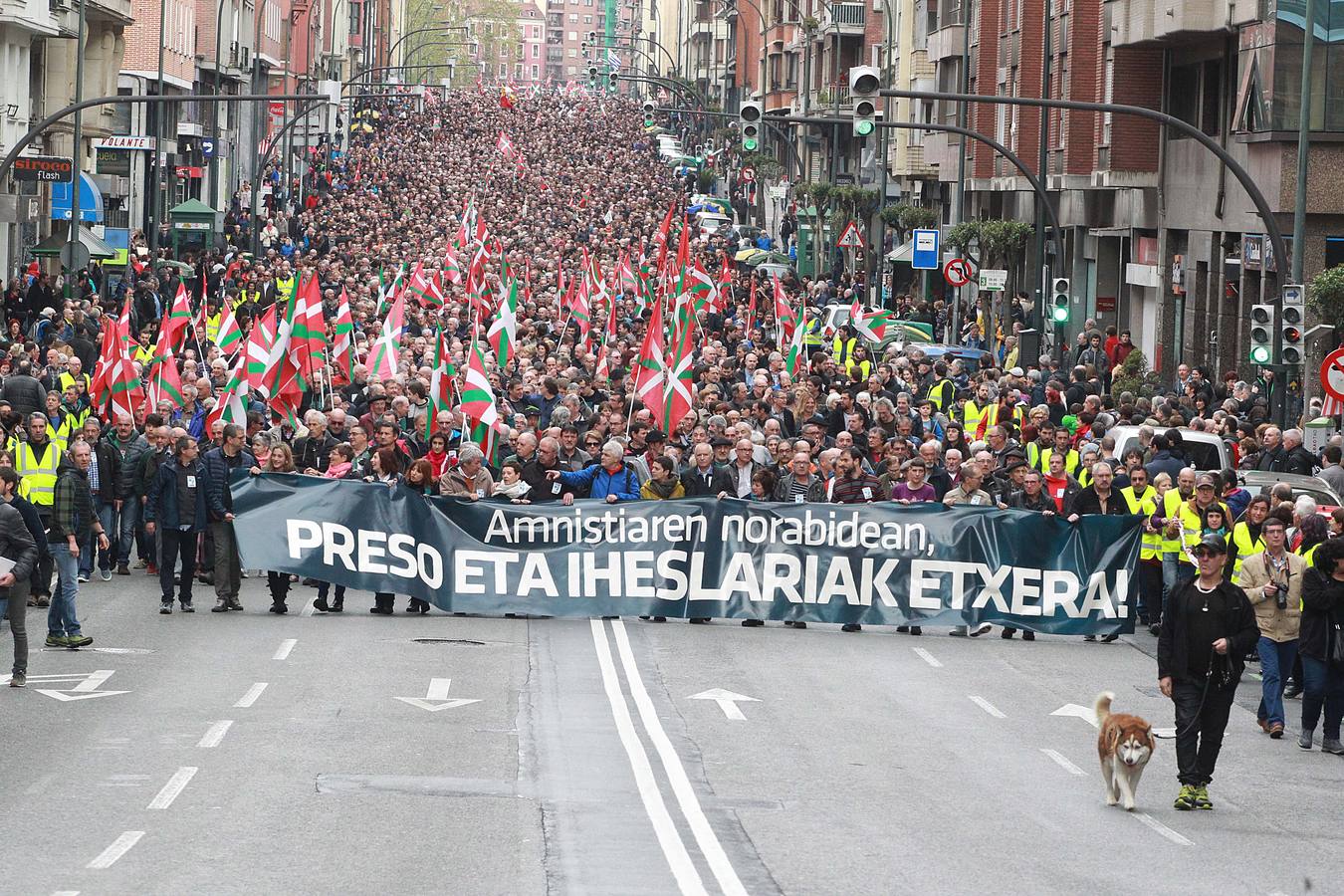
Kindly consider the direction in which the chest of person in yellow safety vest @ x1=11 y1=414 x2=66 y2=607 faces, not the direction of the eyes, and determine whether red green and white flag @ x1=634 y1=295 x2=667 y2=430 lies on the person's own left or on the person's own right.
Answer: on the person's own left

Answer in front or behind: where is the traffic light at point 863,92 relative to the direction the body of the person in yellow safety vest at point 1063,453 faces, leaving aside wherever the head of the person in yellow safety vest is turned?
behind

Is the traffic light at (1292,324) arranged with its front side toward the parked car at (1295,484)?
yes

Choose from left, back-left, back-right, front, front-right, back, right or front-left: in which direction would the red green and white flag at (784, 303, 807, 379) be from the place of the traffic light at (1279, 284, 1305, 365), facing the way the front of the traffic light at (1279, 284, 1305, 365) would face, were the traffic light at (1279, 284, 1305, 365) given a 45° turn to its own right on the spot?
right

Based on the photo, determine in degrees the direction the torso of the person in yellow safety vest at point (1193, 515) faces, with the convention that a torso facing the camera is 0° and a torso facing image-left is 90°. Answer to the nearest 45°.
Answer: approximately 0°

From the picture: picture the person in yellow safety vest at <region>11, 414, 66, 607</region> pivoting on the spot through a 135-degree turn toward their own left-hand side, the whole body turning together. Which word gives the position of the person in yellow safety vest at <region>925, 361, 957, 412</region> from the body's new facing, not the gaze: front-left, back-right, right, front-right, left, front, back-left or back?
front

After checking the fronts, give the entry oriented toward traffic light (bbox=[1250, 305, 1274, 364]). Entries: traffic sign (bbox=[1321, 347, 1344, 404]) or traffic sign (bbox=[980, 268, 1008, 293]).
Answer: traffic sign (bbox=[980, 268, 1008, 293])

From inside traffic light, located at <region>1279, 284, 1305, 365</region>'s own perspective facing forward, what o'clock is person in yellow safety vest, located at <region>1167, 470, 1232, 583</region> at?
The person in yellow safety vest is roughly at 12 o'clock from the traffic light.

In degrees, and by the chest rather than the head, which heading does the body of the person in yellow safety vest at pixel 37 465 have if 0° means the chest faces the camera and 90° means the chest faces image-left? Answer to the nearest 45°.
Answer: approximately 0°

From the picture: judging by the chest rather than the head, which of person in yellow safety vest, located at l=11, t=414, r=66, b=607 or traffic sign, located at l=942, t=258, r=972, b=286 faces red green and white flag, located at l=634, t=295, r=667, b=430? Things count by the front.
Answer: the traffic sign

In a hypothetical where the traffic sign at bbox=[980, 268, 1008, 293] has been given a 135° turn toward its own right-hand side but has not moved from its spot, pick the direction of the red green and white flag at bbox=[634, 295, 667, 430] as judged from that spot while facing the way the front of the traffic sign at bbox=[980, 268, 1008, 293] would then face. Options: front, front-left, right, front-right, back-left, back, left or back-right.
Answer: back-left

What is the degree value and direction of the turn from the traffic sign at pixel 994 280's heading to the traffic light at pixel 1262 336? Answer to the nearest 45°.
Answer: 0° — it already faces it

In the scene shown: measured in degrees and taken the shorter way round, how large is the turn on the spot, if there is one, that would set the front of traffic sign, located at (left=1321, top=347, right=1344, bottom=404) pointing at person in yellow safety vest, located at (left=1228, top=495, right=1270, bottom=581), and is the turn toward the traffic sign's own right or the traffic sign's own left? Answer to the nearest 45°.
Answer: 0° — it already faces them
